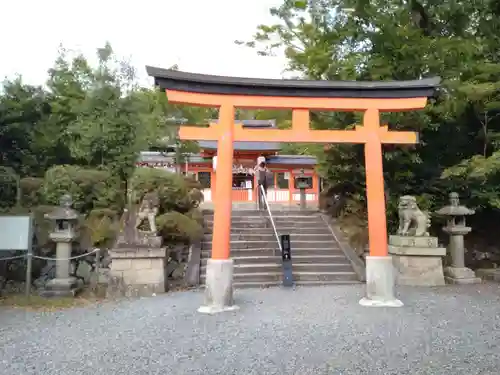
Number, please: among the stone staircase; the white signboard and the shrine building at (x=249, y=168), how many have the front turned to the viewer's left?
0

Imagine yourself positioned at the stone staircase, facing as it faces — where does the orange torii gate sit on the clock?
The orange torii gate is roughly at 12 o'clock from the stone staircase.

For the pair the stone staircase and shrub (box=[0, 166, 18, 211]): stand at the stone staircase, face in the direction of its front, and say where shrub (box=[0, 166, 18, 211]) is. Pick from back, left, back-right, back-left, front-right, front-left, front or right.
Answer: right

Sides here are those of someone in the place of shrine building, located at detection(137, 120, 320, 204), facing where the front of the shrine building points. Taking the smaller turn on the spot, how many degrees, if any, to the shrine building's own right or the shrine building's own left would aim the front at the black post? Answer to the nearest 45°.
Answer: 0° — it already faces it

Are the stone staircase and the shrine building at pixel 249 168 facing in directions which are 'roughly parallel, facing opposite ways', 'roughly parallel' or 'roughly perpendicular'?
roughly parallel

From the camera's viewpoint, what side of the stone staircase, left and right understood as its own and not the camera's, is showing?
front

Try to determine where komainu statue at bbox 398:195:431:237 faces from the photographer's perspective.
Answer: facing to the left of the viewer

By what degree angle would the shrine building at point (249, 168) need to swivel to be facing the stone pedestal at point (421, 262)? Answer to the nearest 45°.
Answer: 0° — it already faces it

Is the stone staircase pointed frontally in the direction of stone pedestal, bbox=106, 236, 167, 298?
no

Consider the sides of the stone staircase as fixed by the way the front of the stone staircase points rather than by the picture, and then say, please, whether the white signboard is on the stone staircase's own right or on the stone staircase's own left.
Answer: on the stone staircase's own right

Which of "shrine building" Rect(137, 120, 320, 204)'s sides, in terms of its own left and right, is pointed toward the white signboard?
front

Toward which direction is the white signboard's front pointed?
toward the camera

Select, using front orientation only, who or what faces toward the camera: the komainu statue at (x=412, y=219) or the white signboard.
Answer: the white signboard

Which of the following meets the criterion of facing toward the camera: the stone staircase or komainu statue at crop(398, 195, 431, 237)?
the stone staircase

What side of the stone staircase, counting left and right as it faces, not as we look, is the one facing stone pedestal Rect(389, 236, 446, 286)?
left

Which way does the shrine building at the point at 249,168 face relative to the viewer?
toward the camera

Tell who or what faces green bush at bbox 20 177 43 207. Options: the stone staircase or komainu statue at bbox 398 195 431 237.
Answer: the komainu statue

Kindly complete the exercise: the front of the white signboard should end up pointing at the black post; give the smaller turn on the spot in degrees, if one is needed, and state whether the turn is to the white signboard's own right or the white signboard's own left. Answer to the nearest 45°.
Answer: approximately 90° to the white signboard's own left
